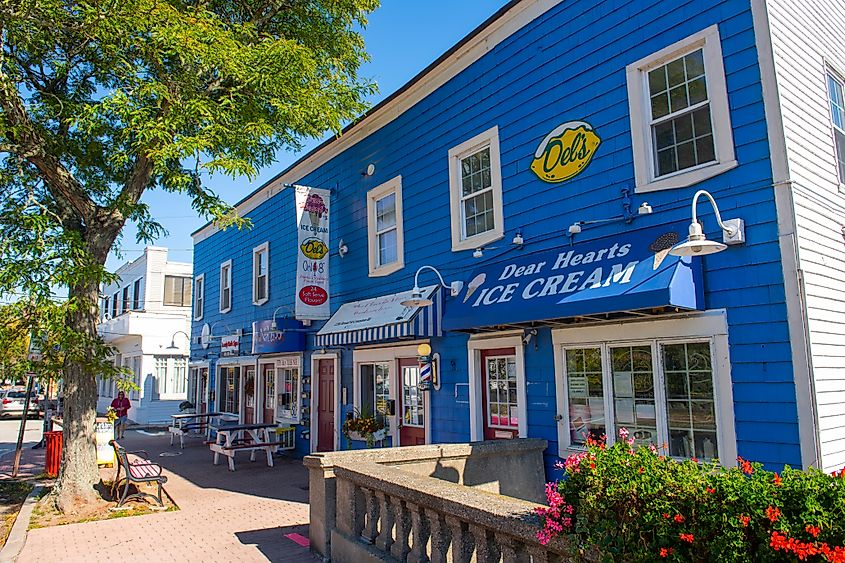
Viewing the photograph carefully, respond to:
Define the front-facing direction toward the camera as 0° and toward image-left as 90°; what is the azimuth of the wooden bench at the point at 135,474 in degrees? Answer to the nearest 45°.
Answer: approximately 270°

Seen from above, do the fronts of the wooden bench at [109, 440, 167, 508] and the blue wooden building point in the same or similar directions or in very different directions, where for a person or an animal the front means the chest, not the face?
very different directions

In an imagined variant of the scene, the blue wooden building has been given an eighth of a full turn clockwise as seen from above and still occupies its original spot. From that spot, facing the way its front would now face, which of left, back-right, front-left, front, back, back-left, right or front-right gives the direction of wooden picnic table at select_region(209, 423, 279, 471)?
front-right

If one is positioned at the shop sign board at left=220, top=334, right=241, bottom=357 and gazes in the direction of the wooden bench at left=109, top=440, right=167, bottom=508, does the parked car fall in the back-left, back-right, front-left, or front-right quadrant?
back-right

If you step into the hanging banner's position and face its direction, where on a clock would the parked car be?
The parked car is roughly at 5 o'clock from the hanging banner.

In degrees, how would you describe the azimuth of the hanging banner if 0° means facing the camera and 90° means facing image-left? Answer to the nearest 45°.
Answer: approximately 0°

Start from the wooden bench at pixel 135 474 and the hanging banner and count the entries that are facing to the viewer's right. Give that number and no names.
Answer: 1

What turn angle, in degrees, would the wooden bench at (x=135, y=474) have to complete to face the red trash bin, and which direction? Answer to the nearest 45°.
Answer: approximately 90° to its left

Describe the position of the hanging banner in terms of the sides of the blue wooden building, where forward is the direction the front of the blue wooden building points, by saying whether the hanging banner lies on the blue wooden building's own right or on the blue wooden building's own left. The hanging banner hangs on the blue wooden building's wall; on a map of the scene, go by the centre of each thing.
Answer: on the blue wooden building's own right

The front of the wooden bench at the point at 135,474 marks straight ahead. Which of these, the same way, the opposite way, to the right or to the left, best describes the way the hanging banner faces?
to the right

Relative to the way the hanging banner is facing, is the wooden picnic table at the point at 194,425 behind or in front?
behind

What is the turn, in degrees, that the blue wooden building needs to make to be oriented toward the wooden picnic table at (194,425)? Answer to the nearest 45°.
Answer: approximately 90° to its right
